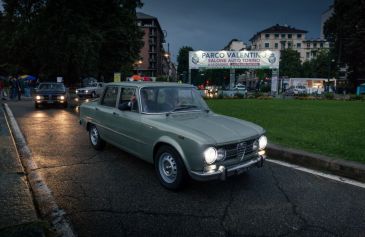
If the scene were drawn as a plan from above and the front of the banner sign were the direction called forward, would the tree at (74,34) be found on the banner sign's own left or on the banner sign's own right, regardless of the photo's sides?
on the banner sign's own right

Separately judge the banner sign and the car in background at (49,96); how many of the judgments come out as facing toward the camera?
2

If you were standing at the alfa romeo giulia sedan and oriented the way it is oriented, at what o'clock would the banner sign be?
The banner sign is roughly at 8 o'clock from the alfa romeo giulia sedan.

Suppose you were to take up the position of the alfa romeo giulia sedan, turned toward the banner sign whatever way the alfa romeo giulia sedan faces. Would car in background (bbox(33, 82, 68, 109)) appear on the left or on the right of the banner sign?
left

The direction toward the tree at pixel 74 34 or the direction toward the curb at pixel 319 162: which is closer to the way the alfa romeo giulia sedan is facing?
the curb

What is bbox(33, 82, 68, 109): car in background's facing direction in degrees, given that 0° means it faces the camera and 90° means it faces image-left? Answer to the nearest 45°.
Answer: approximately 0°

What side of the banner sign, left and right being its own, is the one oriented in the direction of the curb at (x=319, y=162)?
front

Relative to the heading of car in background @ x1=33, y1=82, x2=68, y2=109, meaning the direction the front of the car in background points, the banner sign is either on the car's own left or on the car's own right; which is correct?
on the car's own left

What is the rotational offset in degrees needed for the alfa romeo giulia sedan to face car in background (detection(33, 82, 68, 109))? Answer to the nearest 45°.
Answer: approximately 180°

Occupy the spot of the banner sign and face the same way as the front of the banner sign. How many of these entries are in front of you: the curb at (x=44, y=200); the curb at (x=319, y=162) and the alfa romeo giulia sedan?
3

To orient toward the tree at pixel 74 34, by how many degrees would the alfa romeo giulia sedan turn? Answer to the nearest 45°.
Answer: approximately 135° to its left

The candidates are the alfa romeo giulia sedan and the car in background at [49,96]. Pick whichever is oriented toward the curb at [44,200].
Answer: the car in background

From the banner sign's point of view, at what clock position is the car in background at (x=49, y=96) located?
The car in background is roughly at 1 o'clock from the banner sign.

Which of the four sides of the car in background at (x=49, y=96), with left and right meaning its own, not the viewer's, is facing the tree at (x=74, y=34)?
back
